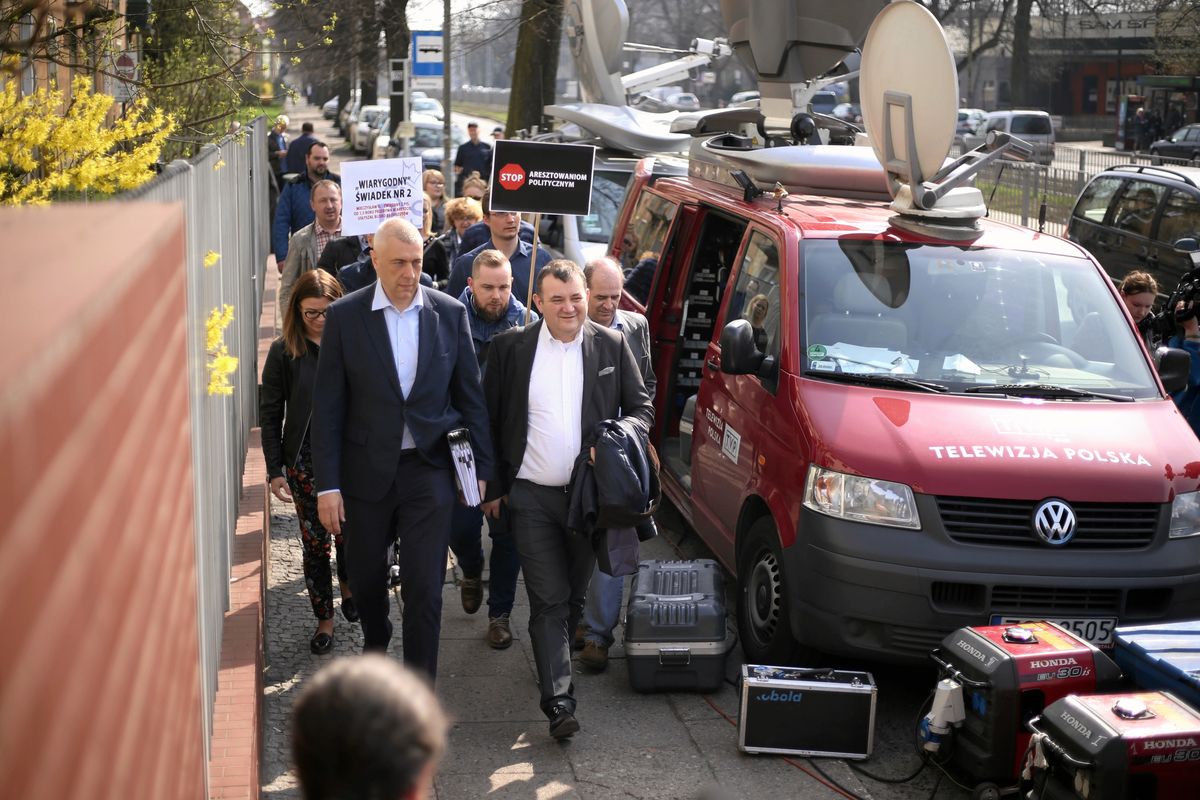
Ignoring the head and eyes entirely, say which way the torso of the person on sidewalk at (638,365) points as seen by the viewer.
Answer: toward the camera

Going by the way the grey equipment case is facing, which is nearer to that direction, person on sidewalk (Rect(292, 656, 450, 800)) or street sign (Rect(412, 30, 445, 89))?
the person on sidewalk

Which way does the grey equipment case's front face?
toward the camera

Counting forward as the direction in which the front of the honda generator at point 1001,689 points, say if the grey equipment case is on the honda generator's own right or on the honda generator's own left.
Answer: on the honda generator's own right

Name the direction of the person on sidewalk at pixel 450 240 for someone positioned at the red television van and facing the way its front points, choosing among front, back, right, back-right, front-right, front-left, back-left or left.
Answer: back

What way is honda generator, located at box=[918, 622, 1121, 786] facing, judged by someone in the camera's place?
facing the viewer and to the left of the viewer

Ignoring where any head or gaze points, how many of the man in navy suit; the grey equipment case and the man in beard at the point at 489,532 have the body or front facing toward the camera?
3

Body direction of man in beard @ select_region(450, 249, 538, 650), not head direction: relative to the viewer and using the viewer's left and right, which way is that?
facing the viewer

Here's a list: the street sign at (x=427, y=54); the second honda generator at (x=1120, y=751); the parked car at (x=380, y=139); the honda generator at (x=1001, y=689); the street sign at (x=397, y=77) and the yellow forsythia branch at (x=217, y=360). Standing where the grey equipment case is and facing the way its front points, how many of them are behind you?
3

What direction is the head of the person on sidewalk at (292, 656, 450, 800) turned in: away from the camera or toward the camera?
away from the camera

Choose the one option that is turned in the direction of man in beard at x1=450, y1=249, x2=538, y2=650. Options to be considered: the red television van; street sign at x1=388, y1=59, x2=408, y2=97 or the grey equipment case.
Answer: the street sign

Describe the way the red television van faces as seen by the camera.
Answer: facing the viewer and to the right of the viewer

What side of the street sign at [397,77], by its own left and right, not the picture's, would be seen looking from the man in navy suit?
front
